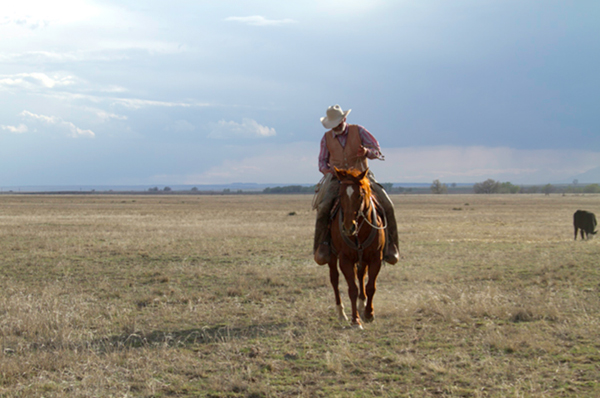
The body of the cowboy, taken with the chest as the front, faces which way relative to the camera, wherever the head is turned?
toward the camera

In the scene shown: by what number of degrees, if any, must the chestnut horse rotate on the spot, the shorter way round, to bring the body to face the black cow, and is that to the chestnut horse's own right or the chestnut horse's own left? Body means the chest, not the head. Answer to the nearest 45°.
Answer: approximately 135° to the chestnut horse's own left

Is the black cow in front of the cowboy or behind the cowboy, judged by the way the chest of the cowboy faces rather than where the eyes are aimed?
behind

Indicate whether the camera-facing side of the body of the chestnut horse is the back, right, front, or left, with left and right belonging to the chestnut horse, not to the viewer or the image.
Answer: front
